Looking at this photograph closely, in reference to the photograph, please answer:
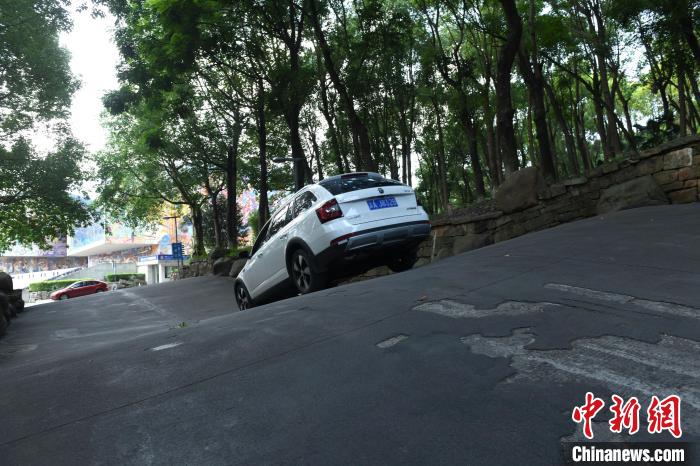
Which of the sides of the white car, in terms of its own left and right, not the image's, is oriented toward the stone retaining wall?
right
